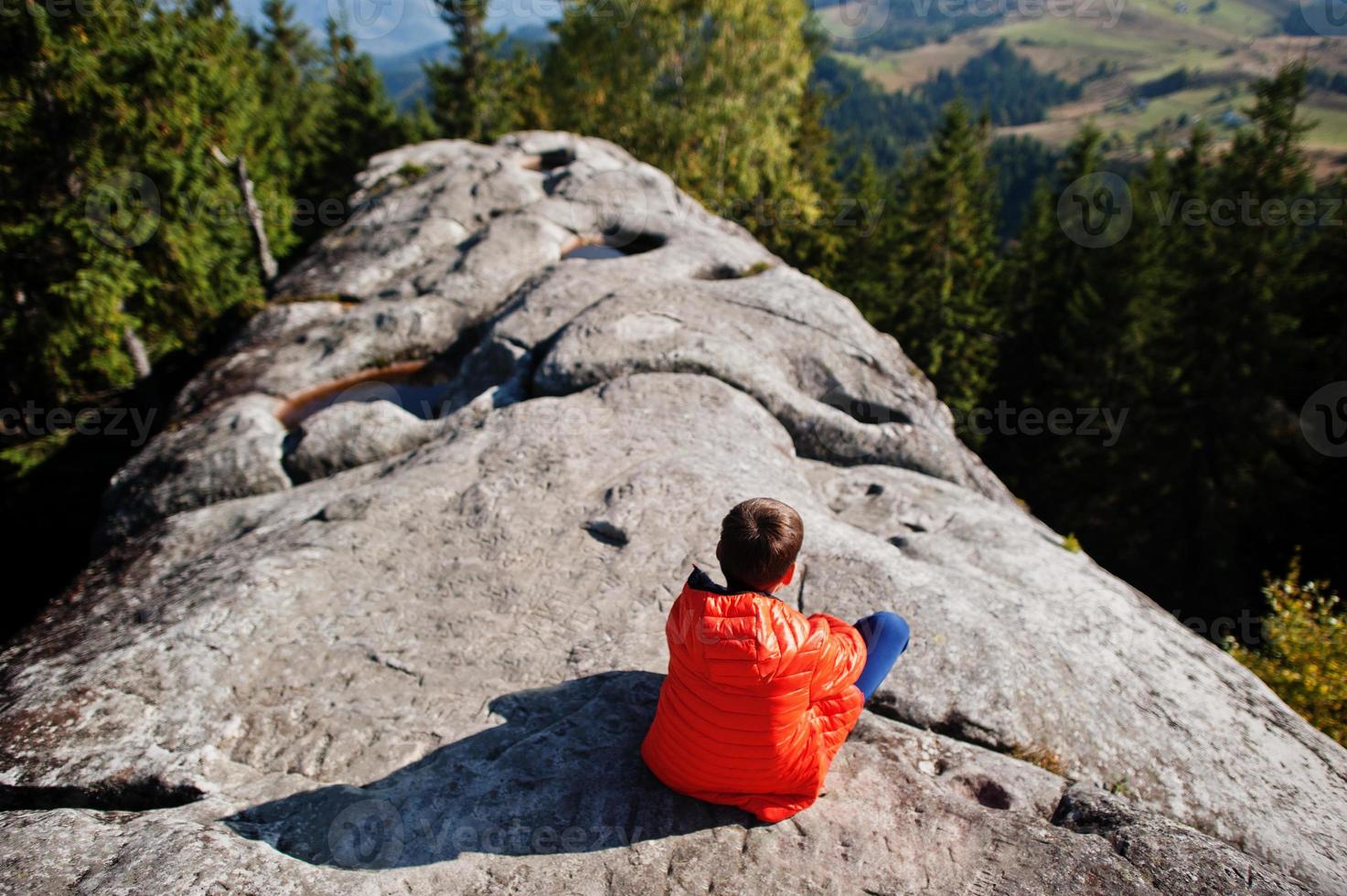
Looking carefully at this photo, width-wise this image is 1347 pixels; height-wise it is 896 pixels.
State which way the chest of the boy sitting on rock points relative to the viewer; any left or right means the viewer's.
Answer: facing away from the viewer and to the right of the viewer

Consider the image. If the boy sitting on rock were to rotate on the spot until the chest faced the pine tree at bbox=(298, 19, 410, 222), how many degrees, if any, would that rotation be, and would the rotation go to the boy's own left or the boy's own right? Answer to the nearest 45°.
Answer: approximately 90° to the boy's own left

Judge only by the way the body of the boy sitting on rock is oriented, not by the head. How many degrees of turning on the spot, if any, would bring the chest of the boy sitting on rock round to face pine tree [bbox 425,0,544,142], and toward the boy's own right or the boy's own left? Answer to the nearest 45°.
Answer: approximately 45° to the boy's own left

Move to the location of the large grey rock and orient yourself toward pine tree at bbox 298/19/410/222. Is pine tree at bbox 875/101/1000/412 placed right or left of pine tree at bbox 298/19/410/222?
right

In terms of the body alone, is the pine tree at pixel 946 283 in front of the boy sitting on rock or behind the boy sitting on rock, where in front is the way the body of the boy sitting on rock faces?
in front
